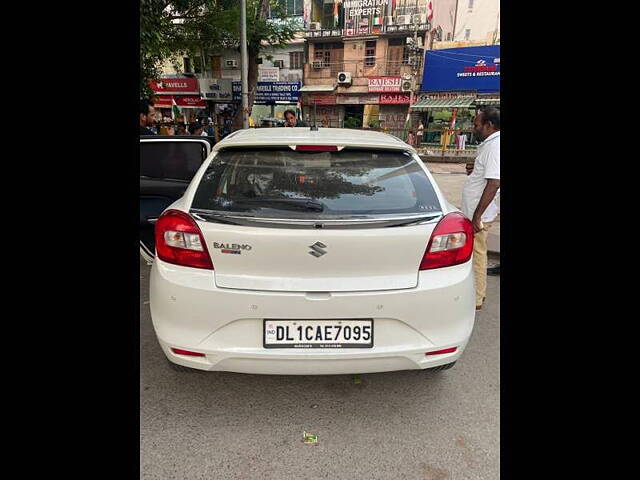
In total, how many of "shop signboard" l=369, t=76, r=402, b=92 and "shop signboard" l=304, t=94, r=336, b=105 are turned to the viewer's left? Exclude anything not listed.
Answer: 0

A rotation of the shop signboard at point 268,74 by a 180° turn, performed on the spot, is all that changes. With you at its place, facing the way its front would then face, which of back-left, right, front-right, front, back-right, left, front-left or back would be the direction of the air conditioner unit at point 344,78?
right

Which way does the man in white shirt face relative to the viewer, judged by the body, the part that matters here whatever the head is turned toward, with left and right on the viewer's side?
facing to the left of the viewer

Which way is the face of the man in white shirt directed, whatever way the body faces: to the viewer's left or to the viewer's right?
to the viewer's left

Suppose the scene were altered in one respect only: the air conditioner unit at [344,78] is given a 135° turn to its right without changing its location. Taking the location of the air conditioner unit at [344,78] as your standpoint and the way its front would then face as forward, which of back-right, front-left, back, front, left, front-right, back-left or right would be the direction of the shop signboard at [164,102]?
front-left

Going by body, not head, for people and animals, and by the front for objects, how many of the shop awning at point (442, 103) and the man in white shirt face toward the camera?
1

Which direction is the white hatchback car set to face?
away from the camera

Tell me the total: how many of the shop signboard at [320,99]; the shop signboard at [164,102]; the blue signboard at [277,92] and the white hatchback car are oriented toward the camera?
3

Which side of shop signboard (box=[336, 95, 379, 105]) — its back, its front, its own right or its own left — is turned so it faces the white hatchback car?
front
